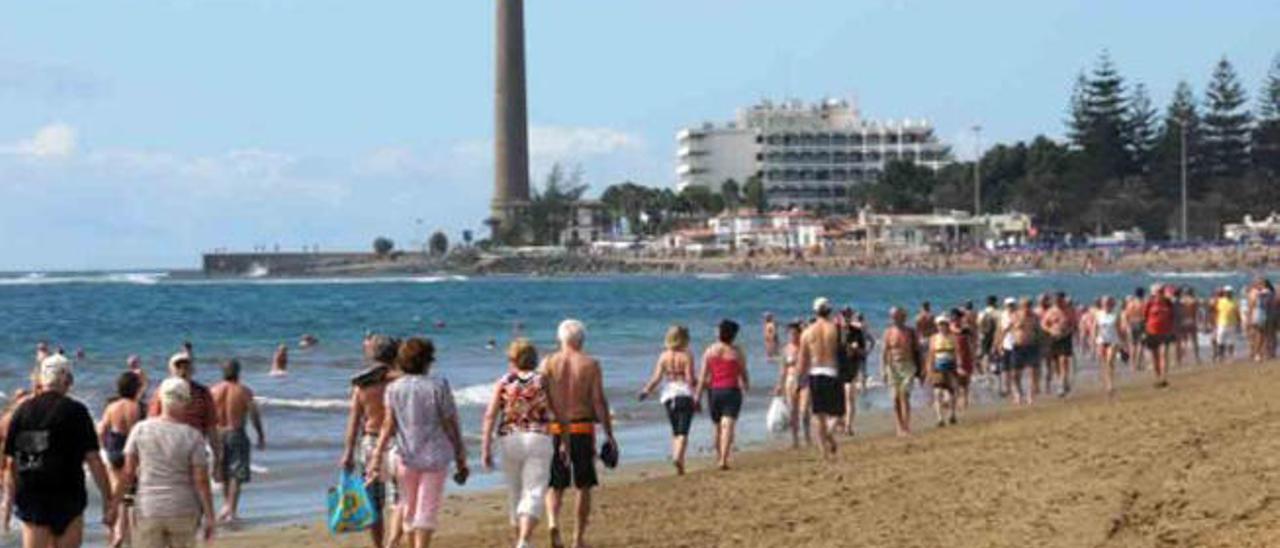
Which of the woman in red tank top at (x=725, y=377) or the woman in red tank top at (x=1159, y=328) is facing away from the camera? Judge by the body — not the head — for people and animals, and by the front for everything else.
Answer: the woman in red tank top at (x=725, y=377)

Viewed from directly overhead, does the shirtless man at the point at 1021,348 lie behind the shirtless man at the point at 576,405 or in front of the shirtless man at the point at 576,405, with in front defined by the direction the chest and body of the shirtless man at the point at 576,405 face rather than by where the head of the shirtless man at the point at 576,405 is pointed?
in front

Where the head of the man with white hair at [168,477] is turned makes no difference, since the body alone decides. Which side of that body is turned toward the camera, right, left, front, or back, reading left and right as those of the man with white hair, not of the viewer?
back

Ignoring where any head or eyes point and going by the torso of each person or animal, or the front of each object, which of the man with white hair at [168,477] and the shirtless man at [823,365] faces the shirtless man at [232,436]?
the man with white hair

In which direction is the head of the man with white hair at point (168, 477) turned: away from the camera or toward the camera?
away from the camera

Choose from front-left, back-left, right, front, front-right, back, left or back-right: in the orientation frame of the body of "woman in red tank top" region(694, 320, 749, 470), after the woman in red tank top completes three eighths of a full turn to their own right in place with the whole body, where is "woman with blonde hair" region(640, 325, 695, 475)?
right

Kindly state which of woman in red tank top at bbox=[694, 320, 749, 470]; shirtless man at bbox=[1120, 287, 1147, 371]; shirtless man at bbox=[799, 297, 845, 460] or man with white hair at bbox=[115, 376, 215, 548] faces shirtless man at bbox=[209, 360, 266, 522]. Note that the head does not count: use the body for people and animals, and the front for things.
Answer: the man with white hair

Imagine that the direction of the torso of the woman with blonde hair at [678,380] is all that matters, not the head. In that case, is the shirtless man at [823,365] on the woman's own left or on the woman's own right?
on the woman's own right

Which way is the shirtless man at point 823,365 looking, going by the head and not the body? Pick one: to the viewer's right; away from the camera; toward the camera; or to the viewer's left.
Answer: away from the camera

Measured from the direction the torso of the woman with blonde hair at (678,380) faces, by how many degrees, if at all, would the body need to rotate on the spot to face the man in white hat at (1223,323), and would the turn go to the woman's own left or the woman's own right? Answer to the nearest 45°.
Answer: approximately 45° to the woman's own right

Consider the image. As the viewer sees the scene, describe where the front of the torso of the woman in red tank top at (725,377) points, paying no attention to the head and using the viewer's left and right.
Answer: facing away from the viewer

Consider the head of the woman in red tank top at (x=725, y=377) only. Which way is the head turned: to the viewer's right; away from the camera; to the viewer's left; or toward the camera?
away from the camera
